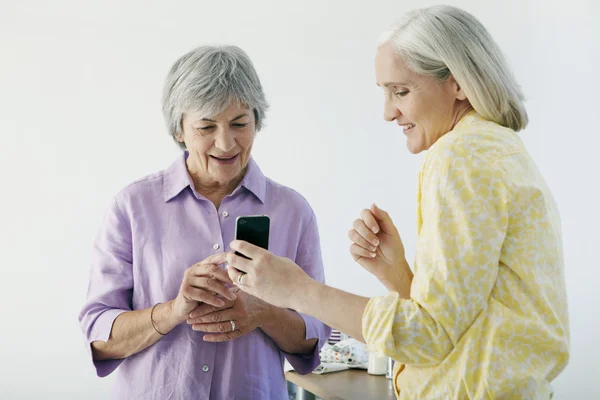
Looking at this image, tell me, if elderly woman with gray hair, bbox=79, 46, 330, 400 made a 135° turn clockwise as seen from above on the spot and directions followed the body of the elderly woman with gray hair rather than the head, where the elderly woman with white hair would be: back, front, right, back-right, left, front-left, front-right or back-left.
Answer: back

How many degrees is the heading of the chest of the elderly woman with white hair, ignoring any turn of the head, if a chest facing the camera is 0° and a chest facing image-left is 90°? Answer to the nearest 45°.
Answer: approximately 90°

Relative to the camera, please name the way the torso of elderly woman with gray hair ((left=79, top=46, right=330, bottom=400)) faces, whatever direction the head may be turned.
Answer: toward the camera

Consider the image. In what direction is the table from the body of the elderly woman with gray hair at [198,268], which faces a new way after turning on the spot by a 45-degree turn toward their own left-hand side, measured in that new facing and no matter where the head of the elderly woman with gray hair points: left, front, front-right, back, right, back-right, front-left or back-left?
left
